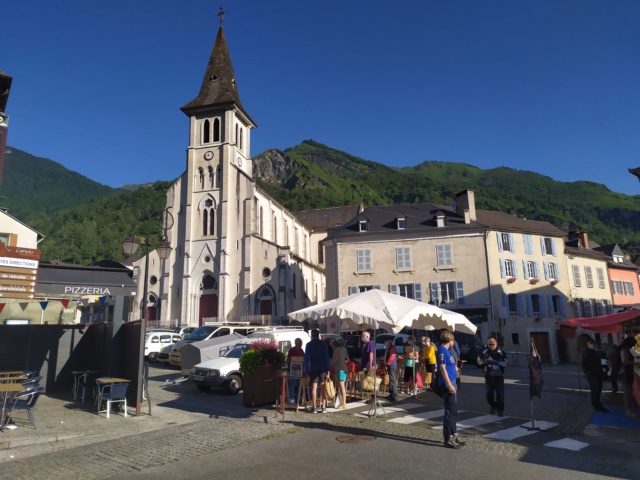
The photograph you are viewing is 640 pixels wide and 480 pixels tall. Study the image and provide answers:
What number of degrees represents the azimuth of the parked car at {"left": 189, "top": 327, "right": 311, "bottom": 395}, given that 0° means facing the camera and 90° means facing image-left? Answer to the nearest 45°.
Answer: approximately 45°

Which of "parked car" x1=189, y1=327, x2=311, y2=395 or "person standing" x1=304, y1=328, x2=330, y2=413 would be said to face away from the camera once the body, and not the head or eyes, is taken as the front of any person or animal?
the person standing

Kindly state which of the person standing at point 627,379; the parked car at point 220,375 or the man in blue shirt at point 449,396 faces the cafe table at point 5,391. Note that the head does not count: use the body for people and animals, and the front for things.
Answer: the parked car

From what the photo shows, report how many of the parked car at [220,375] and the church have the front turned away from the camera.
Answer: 0

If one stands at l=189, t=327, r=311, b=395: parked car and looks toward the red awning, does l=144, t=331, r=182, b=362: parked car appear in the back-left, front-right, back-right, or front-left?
back-left

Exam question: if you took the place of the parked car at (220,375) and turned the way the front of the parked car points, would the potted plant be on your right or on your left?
on your left

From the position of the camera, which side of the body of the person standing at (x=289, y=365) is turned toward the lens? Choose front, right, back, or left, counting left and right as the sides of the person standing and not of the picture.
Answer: front

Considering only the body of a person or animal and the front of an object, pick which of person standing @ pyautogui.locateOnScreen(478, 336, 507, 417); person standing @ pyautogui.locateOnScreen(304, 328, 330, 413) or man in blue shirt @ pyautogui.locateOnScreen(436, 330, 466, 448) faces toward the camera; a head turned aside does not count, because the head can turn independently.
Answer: person standing @ pyautogui.locateOnScreen(478, 336, 507, 417)

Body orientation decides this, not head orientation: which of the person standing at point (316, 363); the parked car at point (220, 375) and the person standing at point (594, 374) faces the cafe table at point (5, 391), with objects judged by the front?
the parked car

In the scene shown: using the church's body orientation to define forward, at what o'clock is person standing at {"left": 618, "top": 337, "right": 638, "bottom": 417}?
The person standing is roughly at 10 o'clock from the church.

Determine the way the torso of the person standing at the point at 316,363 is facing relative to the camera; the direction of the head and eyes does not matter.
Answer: away from the camera
